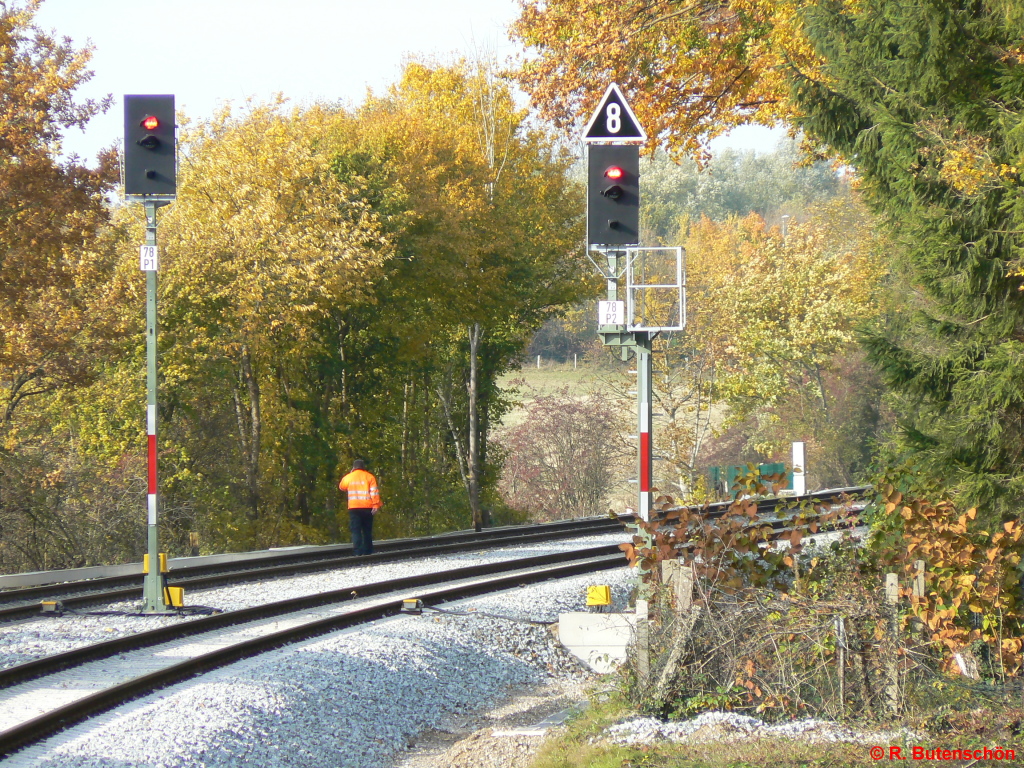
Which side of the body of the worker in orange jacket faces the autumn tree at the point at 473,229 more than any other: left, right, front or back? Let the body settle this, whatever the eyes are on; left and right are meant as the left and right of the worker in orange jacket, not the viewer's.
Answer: front

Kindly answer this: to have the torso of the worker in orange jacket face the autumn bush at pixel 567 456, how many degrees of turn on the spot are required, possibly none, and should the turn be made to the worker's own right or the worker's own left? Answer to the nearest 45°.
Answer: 0° — they already face it

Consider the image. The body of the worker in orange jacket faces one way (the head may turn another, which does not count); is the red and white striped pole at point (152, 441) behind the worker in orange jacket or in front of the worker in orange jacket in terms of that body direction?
behind

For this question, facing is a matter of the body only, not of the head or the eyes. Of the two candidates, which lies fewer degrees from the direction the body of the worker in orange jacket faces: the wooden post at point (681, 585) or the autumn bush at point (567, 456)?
the autumn bush

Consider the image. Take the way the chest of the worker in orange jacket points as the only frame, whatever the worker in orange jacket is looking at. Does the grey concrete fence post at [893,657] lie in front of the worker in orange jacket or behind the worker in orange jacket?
behind

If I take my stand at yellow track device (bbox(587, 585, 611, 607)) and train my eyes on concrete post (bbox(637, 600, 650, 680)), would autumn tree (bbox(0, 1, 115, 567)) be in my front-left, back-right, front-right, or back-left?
back-right

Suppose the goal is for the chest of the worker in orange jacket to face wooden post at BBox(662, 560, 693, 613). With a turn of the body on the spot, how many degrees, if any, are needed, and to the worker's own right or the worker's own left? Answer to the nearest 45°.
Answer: approximately 180°

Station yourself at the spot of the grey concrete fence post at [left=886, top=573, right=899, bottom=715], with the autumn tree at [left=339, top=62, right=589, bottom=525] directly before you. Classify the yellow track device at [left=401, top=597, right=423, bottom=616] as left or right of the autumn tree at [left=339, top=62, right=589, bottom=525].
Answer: left

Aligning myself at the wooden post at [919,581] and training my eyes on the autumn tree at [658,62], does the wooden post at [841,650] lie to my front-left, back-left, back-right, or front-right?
back-left

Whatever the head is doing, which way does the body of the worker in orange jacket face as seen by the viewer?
away from the camera

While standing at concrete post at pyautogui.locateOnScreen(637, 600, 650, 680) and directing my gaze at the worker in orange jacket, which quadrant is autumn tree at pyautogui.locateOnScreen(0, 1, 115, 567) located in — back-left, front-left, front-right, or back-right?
front-left

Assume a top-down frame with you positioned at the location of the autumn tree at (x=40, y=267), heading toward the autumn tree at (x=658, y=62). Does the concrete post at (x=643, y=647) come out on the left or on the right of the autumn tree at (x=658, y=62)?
right

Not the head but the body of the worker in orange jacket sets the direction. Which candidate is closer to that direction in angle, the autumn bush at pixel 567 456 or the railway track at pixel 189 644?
the autumn bush

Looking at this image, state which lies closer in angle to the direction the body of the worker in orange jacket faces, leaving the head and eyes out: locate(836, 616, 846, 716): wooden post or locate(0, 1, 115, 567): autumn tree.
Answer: the autumn tree

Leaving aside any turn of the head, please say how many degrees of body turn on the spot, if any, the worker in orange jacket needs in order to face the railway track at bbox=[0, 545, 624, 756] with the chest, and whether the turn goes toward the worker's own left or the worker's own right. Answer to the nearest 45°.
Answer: approximately 180°

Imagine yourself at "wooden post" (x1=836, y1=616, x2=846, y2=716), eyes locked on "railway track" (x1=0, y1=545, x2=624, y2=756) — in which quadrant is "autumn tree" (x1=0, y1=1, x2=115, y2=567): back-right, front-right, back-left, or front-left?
front-right

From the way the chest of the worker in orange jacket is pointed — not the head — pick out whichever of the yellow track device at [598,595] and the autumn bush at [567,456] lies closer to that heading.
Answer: the autumn bush
